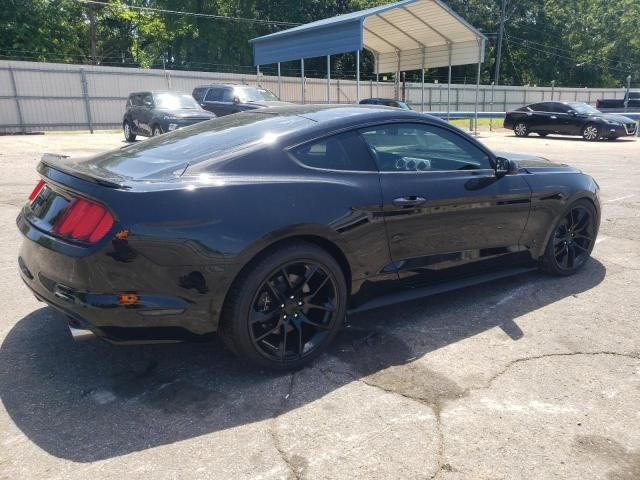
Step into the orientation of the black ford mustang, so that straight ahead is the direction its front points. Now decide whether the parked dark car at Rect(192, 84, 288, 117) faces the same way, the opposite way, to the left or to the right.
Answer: to the right

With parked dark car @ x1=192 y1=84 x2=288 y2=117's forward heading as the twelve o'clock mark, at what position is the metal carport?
The metal carport is roughly at 9 o'clock from the parked dark car.

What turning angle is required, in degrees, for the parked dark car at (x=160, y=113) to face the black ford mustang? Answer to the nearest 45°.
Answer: approximately 45° to its right

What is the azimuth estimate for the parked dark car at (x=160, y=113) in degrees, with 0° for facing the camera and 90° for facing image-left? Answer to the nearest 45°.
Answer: approximately 315°

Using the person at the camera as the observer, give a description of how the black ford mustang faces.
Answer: facing away from the viewer and to the right of the viewer

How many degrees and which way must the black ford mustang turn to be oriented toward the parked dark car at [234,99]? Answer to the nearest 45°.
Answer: approximately 45° to its left

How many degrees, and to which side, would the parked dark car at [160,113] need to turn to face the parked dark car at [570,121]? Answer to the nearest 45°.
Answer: approximately 45° to its left

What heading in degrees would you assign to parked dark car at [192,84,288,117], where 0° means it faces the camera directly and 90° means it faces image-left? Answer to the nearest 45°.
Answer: approximately 315°

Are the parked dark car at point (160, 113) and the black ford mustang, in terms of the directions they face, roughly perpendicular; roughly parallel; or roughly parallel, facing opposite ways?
roughly perpendicular
